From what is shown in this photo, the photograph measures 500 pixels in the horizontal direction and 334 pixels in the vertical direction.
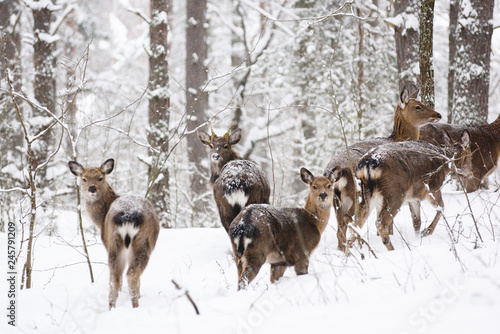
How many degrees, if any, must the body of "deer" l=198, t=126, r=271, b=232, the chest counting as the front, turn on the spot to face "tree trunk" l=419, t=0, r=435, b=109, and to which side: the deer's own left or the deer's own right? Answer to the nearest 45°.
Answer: approximately 90° to the deer's own right

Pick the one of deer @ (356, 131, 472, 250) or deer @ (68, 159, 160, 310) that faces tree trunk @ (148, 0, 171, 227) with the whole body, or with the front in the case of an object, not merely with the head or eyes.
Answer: deer @ (68, 159, 160, 310)

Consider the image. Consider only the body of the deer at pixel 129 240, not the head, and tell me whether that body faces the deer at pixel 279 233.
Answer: no

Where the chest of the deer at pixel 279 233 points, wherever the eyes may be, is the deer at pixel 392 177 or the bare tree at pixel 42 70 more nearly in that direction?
the deer

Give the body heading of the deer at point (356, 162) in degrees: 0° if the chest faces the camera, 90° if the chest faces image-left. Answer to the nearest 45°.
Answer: approximately 225°

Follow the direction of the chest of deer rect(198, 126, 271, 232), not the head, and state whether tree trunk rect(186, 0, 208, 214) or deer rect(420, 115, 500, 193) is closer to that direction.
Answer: the tree trunk

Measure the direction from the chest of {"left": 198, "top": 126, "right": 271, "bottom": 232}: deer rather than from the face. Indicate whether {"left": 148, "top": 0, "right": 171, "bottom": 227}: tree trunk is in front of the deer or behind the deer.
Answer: in front

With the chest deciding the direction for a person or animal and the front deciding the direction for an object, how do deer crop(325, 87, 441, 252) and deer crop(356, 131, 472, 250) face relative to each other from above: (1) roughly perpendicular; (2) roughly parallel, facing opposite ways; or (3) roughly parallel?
roughly parallel

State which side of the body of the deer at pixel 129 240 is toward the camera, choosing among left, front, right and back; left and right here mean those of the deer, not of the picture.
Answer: back

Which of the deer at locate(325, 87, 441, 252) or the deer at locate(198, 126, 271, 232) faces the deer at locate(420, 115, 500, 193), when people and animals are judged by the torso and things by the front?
the deer at locate(325, 87, 441, 252)

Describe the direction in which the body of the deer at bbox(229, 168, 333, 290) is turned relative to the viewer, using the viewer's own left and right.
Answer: facing away from the viewer and to the right of the viewer

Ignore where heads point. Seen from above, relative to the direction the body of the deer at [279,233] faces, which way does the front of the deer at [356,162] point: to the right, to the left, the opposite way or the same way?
the same way

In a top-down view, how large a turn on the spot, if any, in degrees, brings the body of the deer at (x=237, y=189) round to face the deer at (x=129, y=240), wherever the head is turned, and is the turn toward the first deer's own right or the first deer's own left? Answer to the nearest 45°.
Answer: approximately 90° to the first deer's own left

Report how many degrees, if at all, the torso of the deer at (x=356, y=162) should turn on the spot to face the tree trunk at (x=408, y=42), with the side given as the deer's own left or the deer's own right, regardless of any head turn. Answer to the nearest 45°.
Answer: approximately 45° to the deer's own left
